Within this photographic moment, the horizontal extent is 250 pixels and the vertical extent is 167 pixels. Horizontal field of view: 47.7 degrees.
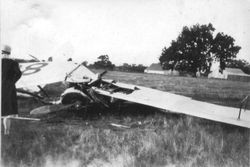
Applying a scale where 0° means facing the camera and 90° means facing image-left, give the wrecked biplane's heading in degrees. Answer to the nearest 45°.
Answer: approximately 45°

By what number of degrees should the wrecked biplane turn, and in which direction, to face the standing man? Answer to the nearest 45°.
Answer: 0° — it already faces them

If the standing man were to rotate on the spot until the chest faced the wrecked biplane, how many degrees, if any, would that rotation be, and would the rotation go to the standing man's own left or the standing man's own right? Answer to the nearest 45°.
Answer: approximately 45° to the standing man's own right
